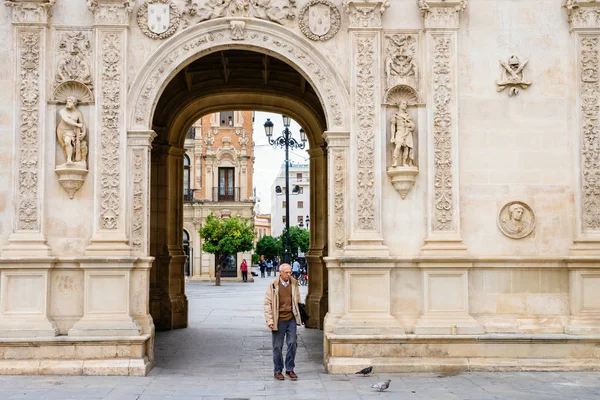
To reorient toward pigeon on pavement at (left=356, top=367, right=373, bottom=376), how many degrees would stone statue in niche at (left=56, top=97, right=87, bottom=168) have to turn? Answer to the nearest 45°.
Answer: approximately 45° to its left

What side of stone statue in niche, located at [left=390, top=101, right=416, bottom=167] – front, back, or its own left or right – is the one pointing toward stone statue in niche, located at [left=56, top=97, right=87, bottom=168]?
right

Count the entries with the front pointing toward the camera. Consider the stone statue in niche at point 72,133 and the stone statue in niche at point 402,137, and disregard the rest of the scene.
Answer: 2

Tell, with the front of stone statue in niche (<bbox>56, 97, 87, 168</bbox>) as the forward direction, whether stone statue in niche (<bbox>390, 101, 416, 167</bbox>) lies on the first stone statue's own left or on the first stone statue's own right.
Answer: on the first stone statue's own left

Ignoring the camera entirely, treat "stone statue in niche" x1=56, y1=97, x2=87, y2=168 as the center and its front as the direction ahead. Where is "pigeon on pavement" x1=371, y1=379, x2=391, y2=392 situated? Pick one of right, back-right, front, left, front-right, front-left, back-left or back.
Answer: front-left

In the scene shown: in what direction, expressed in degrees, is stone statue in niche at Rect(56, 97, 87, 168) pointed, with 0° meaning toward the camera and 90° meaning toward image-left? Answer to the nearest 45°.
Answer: approximately 0°

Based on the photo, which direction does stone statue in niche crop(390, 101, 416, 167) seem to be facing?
toward the camera

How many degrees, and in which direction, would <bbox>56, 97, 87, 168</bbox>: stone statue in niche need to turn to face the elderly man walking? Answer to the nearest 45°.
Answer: approximately 45° to its left
